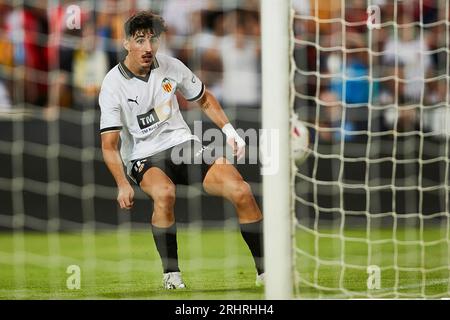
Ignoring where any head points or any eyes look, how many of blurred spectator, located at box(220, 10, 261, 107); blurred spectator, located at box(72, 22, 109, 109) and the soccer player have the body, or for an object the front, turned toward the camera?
3

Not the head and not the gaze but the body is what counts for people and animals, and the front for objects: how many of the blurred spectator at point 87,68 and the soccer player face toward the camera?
2

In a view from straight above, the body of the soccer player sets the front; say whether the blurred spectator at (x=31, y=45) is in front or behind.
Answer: behind

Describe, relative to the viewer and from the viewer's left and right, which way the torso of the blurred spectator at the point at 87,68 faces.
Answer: facing the viewer

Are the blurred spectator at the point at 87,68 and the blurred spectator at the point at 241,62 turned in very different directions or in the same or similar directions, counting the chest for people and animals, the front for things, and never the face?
same or similar directions

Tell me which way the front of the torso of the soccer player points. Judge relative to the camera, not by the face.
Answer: toward the camera

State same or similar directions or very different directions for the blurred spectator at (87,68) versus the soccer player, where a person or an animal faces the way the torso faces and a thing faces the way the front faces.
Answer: same or similar directions
